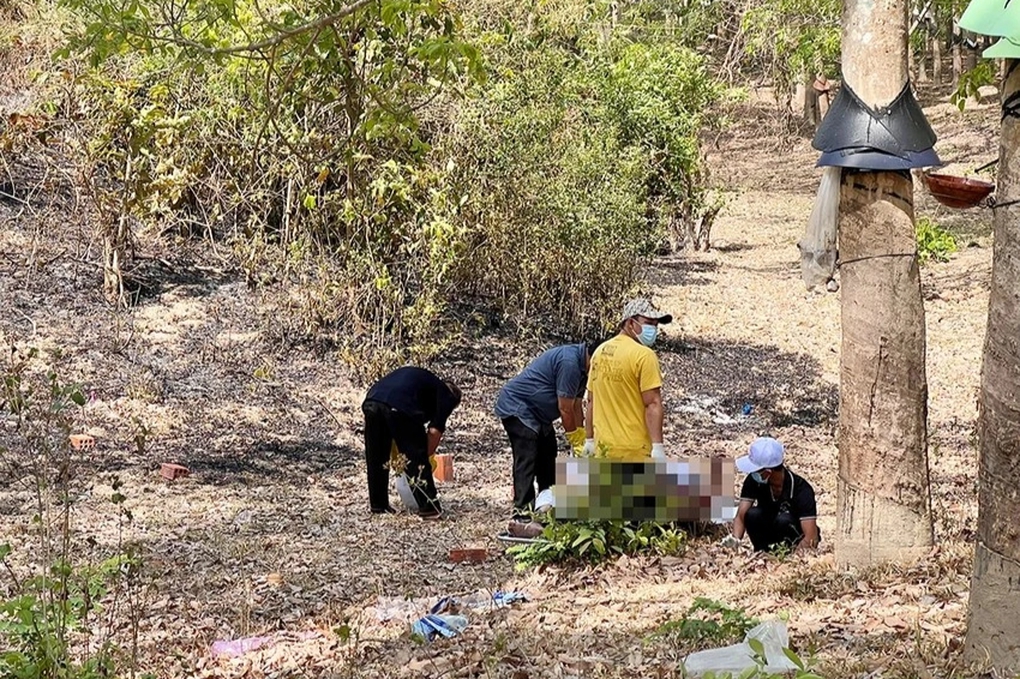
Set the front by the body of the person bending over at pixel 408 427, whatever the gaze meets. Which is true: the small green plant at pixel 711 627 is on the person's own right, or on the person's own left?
on the person's own right

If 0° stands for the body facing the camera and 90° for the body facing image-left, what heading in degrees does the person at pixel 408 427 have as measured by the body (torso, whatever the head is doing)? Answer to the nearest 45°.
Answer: approximately 270°

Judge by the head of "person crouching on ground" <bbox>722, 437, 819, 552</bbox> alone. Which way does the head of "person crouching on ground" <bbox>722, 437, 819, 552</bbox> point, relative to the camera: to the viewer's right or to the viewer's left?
to the viewer's left

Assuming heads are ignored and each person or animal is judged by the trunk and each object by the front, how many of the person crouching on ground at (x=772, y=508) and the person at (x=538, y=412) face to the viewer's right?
1

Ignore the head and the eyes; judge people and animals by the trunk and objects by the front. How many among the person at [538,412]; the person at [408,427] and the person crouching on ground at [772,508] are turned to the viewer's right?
2

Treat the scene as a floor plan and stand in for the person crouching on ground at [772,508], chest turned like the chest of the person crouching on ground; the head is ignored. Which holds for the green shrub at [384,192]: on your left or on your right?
on your right

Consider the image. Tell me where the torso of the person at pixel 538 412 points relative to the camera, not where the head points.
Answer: to the viewer's right

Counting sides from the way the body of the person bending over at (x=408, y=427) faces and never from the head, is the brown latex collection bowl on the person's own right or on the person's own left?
on the person's own right

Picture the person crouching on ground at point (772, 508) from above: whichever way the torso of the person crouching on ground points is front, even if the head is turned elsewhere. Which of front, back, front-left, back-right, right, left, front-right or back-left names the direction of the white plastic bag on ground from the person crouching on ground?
front-left
